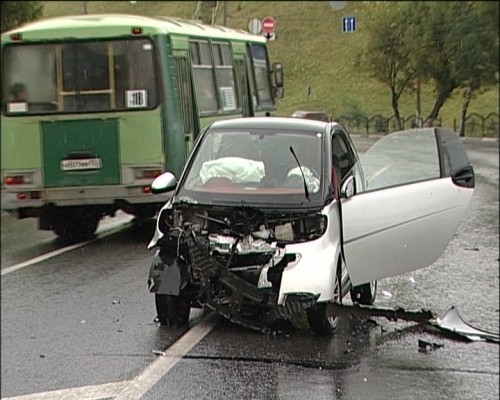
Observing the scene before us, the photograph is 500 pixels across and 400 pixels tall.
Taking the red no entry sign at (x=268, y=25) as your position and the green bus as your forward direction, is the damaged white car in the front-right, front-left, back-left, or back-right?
front-left

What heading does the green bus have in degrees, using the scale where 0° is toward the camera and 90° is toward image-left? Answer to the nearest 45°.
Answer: approximately 225°

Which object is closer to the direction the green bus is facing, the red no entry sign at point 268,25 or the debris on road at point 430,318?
the red no entry sign

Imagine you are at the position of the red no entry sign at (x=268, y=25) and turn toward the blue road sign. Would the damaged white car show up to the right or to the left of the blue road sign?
right

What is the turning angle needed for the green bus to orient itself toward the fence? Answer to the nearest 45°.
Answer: approximately 45° to its right

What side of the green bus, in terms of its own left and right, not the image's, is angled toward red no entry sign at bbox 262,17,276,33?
front

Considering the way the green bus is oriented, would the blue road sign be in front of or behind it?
in front

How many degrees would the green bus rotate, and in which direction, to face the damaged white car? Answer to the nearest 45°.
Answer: approximately 90° to its right

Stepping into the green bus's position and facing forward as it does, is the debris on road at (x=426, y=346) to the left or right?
on its right
